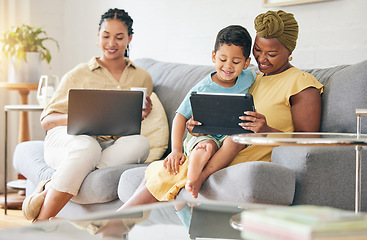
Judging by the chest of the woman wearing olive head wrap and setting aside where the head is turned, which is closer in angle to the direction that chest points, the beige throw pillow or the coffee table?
the coffee table

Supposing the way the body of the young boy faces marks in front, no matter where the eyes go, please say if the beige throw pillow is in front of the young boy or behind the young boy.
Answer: behind

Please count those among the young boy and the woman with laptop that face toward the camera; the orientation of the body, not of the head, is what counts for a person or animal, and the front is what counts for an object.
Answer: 2

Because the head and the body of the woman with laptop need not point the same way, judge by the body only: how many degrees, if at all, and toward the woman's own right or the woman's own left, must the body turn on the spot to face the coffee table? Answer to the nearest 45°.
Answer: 0° — they already face it

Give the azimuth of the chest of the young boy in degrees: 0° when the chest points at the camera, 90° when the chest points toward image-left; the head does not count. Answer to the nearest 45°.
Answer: approximately 0°

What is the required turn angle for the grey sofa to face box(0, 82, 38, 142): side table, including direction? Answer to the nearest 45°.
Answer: approximately 135° to its right

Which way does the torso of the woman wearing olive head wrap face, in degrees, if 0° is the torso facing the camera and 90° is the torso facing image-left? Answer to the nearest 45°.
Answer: approximately 45°

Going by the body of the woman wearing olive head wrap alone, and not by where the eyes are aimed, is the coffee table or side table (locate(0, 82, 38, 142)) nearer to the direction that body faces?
the coffee table
